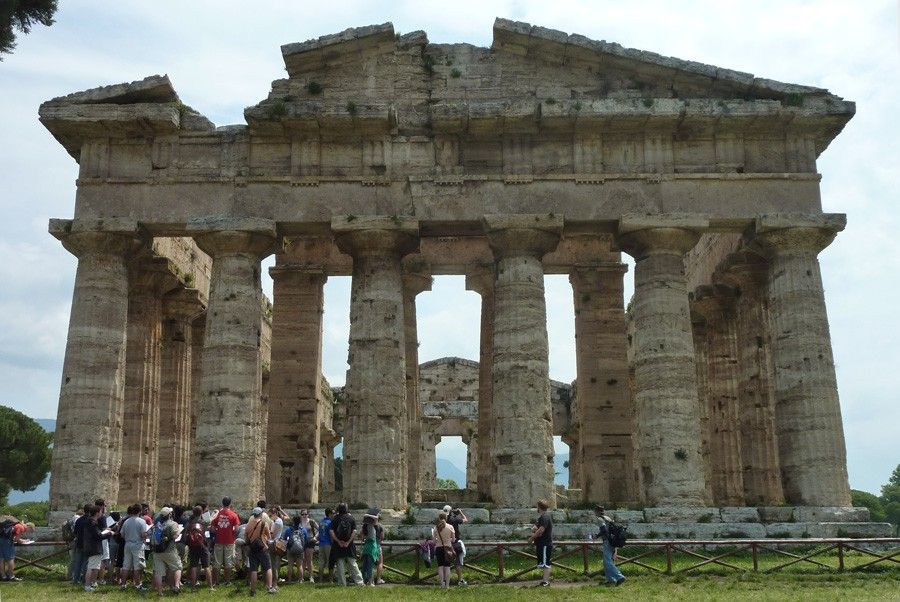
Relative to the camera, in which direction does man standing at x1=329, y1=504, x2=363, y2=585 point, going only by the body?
away from the camera

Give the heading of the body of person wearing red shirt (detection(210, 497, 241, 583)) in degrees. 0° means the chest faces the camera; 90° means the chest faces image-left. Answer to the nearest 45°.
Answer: approximately 180°

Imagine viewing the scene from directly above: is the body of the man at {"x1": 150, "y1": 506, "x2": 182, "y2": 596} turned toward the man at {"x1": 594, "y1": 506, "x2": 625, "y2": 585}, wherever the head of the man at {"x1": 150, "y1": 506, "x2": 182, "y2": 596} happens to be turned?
no

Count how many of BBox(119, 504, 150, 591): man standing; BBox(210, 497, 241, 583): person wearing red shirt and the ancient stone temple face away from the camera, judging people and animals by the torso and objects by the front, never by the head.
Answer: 2

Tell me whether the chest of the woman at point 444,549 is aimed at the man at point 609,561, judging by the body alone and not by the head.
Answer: no

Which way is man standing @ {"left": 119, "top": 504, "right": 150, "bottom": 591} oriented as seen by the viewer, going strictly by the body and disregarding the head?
away from the camera

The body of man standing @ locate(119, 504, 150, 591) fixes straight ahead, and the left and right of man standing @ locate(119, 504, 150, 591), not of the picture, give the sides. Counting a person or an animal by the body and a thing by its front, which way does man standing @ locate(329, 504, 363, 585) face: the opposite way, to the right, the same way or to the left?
the same way

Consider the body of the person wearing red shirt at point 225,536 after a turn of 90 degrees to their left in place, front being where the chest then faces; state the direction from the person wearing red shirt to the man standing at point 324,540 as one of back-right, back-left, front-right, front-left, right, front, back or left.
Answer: back

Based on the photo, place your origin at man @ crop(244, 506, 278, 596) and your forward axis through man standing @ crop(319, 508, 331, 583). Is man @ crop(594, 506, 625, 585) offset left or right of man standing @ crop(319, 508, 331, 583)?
right

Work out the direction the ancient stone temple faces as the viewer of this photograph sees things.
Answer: facing the viewer
